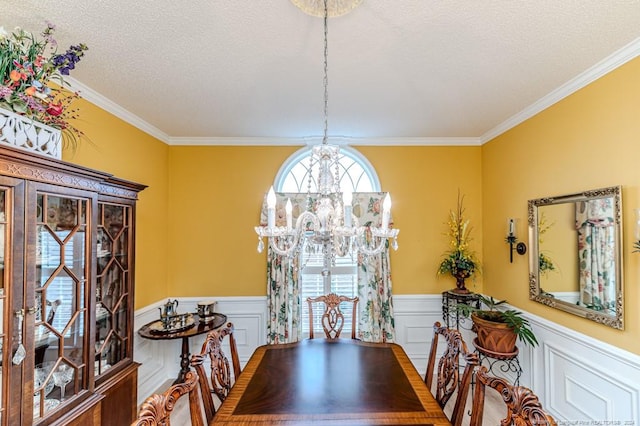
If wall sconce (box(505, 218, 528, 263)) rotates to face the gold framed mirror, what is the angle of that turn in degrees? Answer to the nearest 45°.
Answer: approximately 90° to its left

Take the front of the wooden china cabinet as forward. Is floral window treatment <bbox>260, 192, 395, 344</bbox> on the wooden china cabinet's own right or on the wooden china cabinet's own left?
on the wooden china cabinet's own left

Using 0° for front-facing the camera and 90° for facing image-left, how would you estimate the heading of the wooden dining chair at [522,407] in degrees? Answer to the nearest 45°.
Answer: approximately 45°

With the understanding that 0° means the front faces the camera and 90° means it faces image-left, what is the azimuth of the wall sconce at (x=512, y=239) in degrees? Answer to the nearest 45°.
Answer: approximately 45°

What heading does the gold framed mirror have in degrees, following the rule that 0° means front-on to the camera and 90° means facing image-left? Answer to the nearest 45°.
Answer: approximately 45°

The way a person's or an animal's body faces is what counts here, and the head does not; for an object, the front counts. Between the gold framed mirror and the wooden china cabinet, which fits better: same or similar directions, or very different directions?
very different directions

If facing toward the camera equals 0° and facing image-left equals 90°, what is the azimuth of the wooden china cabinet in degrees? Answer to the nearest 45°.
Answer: approximately 315°

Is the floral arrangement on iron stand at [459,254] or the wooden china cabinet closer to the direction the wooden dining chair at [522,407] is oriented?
the wooden china cabinet
